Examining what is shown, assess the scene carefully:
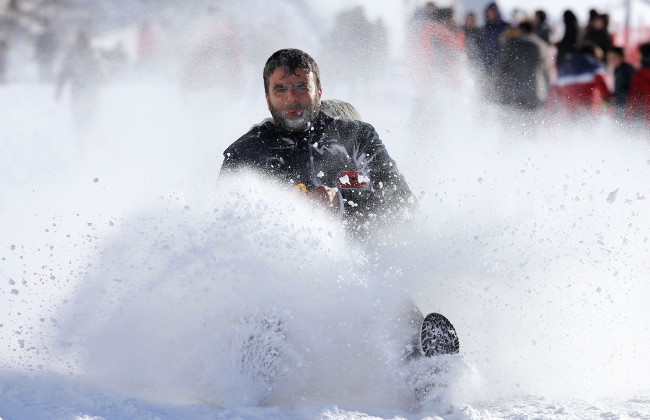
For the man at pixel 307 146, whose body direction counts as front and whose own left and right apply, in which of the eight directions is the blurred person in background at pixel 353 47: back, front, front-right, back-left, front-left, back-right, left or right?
back

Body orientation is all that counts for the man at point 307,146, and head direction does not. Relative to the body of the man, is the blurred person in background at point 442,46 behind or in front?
behind

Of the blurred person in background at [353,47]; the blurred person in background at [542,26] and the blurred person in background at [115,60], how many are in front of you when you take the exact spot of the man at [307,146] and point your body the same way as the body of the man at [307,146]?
0

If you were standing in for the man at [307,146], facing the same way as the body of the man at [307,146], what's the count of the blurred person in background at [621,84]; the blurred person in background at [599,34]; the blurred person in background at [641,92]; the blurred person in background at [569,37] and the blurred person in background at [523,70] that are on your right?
0

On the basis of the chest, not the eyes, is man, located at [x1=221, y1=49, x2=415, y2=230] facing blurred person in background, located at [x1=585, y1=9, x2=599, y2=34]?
no

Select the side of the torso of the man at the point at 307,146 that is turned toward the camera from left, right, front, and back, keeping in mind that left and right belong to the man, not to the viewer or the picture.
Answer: front

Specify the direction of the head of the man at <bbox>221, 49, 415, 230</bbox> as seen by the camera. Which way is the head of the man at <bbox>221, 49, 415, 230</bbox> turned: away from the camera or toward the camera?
toward the camera

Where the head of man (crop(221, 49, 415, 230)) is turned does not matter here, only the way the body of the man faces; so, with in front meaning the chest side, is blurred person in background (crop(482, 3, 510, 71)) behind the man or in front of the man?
behind

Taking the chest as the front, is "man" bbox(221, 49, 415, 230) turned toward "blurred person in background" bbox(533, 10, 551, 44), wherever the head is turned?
no

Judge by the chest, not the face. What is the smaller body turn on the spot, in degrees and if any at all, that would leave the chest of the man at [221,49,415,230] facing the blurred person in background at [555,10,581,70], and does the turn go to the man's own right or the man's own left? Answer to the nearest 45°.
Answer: approximately 135° to the man's own left

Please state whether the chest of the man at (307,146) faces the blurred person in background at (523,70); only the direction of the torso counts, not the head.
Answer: no

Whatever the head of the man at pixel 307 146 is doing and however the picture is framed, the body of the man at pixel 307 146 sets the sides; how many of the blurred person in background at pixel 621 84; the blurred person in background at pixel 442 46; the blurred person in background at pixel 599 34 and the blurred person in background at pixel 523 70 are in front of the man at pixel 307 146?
0

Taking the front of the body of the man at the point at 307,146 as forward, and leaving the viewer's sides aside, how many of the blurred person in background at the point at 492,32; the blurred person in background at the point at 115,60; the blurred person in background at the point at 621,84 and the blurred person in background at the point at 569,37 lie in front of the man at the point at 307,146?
0

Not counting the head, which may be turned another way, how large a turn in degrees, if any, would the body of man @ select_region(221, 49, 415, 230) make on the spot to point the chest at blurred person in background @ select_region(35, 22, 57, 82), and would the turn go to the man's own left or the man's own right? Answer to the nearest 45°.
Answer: approximately 135° to the man's own right

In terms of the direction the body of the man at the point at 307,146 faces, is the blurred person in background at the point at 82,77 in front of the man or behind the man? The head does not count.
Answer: behind
